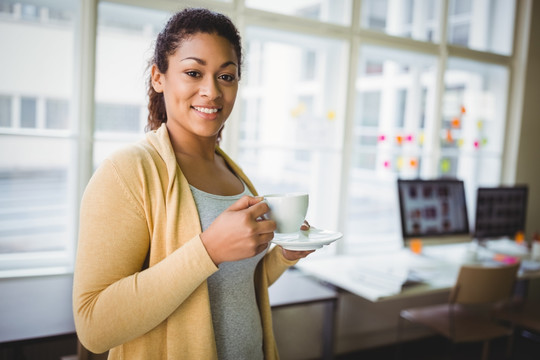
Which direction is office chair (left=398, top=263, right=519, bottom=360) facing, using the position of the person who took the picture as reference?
facing away from the viewer and to the left of the viewer

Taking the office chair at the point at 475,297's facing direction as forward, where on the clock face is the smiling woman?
The smiling woman is roughly at 8 o'clock from the office chair.

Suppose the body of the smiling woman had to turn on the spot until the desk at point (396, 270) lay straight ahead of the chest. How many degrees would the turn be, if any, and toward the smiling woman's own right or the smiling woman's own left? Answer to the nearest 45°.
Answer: approximately 90° to the smiling woman's own left

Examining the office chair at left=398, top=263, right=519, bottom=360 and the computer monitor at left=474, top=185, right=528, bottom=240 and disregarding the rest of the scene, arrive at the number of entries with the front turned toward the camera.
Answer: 1

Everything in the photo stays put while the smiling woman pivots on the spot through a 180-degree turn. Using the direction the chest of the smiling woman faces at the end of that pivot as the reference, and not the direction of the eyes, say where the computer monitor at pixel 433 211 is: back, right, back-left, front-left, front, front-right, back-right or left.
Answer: right

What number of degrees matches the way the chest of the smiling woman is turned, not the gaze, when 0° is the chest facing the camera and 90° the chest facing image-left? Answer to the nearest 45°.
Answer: approximately 315°

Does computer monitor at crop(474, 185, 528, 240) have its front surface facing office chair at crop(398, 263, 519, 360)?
yes
